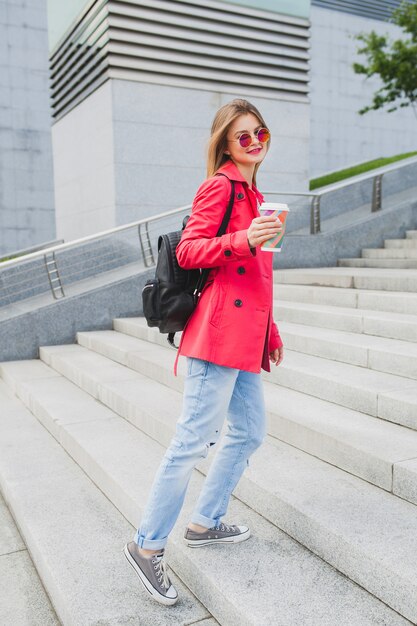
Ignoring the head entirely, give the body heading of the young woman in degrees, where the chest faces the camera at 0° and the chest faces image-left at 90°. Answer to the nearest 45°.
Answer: approximately 315°

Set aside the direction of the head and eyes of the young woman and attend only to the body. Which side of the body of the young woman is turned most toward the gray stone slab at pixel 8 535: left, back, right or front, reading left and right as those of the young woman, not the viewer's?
back

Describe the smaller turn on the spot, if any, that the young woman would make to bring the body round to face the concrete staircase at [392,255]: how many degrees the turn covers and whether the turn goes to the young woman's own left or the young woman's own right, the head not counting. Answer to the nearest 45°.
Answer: approximately 90° to the young woman's own left
